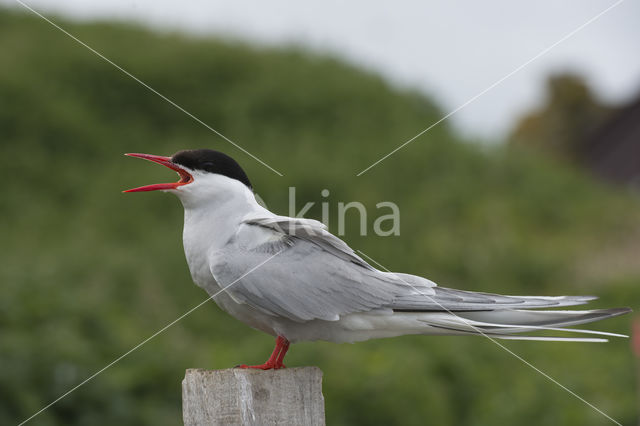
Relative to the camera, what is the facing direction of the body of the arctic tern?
to the viewer's left
